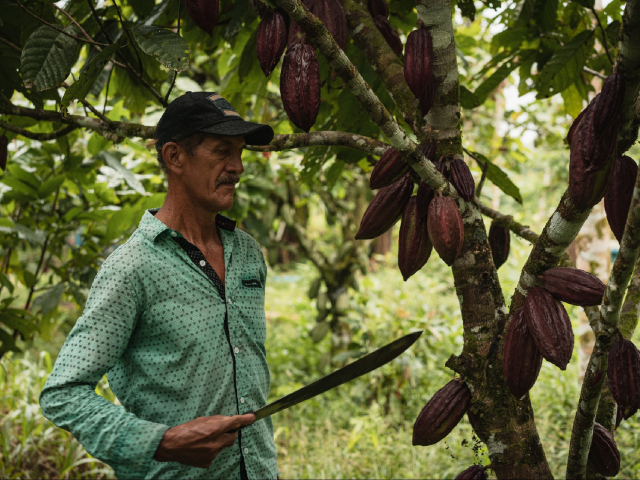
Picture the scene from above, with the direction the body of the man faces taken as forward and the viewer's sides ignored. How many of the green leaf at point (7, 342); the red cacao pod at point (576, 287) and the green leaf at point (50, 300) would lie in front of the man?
1

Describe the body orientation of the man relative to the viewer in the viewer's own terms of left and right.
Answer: facing the viewer and to the right of the viewer

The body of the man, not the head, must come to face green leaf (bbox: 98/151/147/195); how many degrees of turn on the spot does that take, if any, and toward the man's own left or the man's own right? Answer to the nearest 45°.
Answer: approximately 135° to the man's own left

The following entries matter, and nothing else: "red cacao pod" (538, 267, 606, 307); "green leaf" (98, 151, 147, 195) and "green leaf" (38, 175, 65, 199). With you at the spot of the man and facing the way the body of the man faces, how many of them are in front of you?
1

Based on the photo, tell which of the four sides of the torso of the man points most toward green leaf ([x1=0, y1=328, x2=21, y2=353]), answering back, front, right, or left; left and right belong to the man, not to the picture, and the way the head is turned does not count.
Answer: back

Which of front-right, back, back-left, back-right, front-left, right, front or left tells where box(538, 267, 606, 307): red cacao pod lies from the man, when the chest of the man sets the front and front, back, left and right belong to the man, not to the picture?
front

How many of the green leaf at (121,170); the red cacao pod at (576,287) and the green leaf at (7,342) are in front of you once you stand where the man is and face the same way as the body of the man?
1

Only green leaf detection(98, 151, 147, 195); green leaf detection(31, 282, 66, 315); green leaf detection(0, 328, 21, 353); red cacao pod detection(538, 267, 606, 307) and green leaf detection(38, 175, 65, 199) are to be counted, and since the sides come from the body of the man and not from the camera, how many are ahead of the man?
1

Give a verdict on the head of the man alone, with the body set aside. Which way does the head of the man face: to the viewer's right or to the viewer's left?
to the viewer's right
